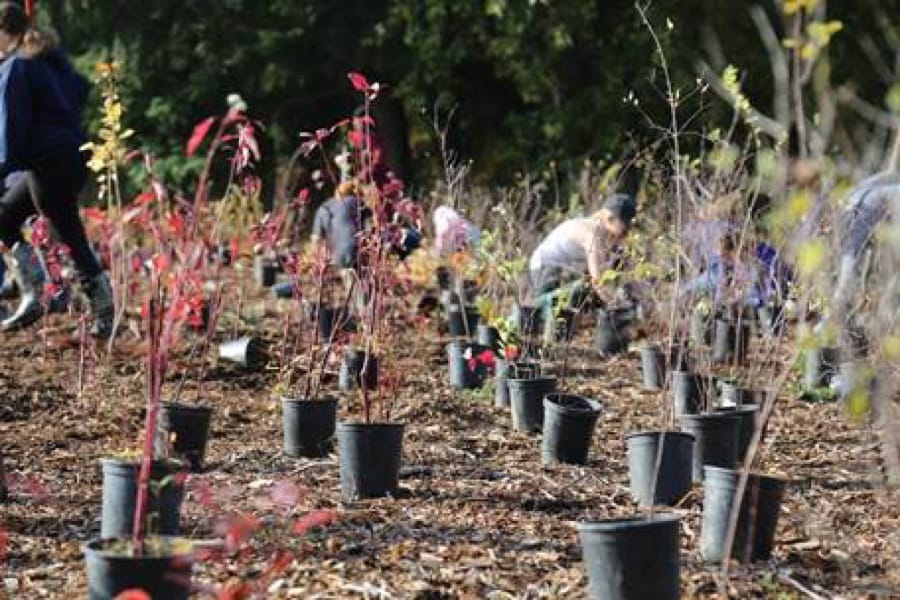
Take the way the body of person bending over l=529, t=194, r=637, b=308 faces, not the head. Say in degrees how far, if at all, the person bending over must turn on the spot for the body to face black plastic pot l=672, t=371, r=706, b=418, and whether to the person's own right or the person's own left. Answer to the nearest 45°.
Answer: approximately 90° to the person's own right

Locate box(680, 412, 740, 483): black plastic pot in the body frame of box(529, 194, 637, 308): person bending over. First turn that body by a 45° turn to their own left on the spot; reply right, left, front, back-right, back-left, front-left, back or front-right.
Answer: back-right

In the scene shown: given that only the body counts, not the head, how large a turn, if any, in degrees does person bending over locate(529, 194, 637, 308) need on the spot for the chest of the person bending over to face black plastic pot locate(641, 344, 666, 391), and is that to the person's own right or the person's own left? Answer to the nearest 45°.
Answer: approximately 90° to the person's own right

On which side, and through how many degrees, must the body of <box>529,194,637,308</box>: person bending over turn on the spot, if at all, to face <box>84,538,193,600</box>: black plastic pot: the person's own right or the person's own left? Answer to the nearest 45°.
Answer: approximately 90° to the person's own right

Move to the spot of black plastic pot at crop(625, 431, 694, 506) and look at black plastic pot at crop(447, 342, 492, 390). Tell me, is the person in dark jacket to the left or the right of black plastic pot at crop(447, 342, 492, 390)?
left

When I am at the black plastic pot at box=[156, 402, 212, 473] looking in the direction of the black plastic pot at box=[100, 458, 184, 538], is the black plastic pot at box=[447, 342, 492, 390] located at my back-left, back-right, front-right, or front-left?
back-left

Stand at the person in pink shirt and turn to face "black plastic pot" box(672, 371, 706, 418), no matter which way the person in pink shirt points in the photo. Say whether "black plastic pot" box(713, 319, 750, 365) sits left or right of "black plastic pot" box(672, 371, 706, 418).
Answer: left

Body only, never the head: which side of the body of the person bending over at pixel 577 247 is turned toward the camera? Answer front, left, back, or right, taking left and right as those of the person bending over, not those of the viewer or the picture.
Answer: right

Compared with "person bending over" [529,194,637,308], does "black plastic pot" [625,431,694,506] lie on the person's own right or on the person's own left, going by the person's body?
on the person's own right

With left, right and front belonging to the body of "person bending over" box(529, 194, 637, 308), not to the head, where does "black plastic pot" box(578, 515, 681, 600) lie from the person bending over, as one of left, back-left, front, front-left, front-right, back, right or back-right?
right
